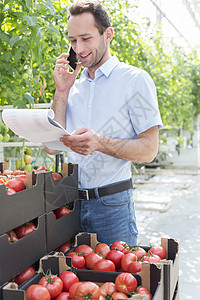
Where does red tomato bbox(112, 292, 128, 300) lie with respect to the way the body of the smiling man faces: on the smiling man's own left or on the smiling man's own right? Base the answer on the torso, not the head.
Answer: on the smiling man's own left

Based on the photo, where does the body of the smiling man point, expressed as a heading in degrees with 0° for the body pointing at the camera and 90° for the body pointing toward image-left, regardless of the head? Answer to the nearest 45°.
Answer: approximately 45°
